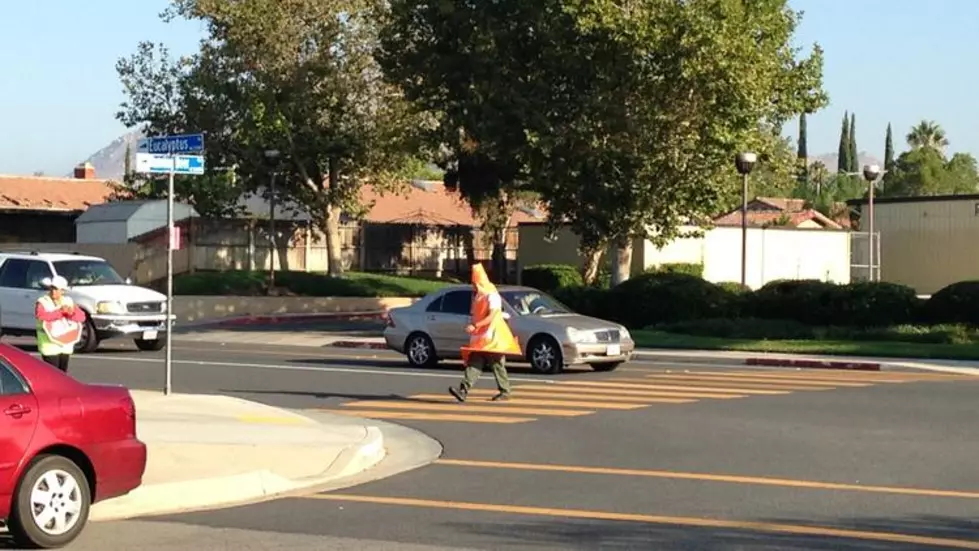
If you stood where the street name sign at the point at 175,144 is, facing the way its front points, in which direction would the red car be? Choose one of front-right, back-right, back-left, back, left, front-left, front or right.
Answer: front

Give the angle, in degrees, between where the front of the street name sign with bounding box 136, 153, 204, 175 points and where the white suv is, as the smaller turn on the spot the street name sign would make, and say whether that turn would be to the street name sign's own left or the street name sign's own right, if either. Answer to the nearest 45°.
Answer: approximately 180°

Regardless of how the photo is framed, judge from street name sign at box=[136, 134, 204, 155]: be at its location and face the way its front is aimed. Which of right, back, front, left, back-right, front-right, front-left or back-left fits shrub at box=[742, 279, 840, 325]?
back-left

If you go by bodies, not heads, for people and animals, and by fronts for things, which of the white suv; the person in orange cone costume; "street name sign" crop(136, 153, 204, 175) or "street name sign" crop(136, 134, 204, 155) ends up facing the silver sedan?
the white suv

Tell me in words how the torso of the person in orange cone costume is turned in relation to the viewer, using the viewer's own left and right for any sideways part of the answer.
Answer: facing to the left of the viewer

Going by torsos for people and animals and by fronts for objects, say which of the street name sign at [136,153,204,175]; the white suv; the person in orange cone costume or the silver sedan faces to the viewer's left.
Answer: the person in orange cone costume

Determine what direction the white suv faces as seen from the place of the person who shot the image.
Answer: facing the viewer and to the right of the viewer

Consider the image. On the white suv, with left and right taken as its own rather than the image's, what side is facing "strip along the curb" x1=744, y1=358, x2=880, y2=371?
front

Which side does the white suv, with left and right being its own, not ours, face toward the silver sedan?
front

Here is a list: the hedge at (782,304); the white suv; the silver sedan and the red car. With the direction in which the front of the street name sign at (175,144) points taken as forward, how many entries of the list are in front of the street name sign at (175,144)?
1

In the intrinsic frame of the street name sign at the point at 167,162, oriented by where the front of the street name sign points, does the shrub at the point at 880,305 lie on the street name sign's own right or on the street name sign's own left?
on the street name sign's own left

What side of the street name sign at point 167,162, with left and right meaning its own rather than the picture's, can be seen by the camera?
front
